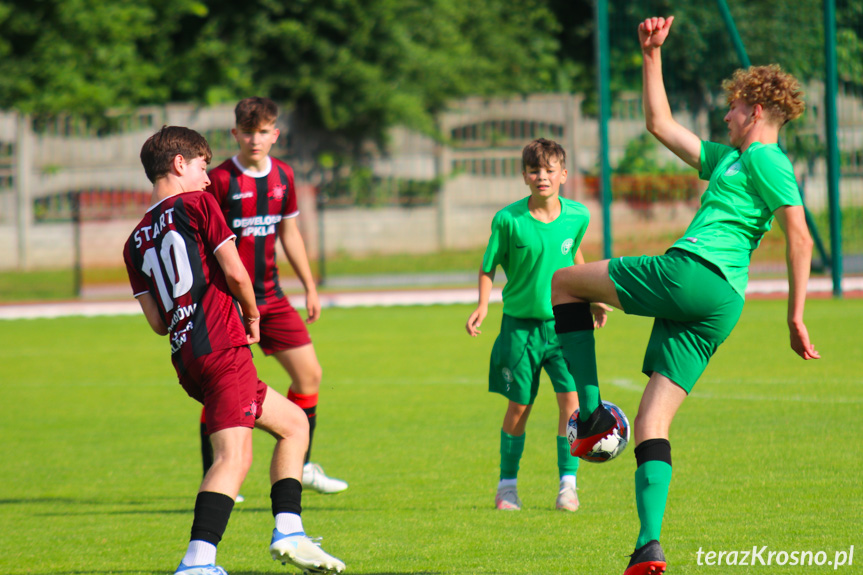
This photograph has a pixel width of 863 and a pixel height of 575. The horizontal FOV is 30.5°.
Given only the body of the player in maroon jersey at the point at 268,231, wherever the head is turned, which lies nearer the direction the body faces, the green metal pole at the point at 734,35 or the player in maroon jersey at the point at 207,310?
the player in maroon jersey

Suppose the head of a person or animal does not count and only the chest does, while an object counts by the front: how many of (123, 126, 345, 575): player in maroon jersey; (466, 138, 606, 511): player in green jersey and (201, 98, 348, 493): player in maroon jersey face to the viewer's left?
0

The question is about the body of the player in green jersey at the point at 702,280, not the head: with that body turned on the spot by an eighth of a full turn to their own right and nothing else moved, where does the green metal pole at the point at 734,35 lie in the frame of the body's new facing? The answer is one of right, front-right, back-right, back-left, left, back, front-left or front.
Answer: front-right

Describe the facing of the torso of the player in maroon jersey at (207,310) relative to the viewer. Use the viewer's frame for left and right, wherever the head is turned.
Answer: facing away from the viewer and to the right of the viewer

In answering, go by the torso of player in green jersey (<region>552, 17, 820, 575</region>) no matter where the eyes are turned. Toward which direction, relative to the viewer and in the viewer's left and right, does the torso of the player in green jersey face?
facing to the left of the viewer

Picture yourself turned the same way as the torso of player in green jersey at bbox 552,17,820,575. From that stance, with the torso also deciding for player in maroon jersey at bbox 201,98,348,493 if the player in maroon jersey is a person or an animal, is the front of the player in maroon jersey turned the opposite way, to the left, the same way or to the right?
to the left

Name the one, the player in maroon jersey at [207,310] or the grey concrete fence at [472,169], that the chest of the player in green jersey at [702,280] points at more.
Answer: the player in maroon jersey

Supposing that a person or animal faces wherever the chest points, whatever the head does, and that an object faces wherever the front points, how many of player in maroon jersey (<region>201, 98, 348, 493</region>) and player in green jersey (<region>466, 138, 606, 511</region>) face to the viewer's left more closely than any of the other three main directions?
0

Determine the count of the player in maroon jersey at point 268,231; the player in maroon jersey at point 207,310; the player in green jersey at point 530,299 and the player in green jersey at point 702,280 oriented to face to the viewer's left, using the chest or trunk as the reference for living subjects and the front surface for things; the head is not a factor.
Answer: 1

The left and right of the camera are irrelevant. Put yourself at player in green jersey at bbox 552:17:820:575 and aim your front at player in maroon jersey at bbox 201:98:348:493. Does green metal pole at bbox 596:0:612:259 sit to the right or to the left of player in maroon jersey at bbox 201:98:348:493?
right

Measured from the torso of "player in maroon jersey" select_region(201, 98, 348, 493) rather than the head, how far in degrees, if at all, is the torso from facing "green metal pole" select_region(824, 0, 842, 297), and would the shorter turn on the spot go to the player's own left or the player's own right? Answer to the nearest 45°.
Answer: approximately 135° to the player's own left

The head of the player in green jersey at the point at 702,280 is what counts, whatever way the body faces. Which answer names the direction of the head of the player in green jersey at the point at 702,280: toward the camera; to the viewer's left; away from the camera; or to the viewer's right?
to the viewer's left

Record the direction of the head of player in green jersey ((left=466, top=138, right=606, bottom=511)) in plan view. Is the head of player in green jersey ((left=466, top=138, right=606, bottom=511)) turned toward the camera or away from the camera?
toward the camera

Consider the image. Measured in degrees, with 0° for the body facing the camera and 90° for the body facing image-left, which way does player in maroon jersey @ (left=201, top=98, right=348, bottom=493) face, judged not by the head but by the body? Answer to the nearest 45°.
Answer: approximately 0°

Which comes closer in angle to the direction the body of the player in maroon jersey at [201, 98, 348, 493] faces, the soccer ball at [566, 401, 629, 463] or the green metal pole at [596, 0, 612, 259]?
the soccer ball

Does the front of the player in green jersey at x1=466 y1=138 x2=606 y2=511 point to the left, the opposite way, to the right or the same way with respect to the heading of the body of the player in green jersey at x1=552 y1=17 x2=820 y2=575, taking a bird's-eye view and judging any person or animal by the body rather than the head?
to the left
